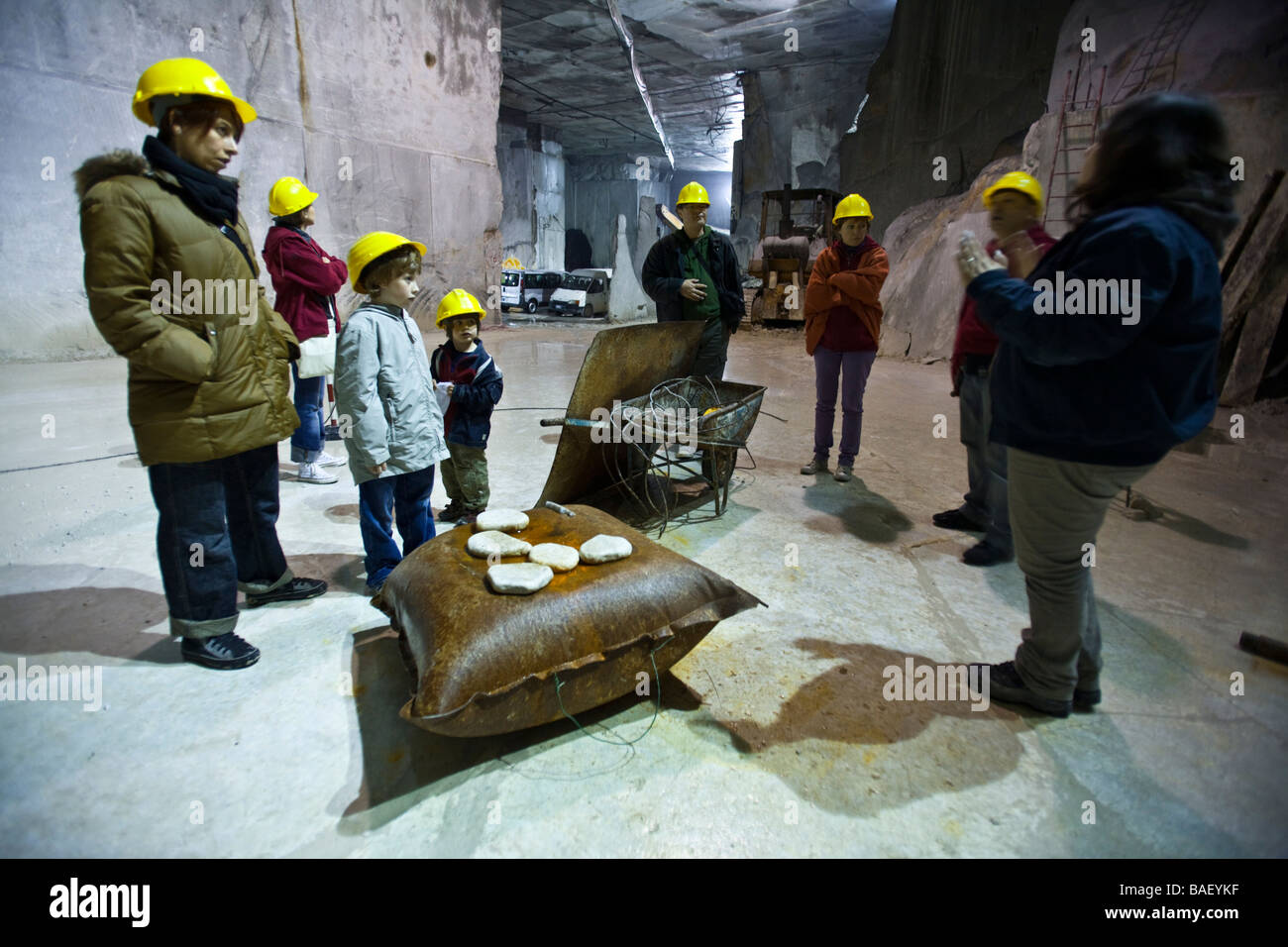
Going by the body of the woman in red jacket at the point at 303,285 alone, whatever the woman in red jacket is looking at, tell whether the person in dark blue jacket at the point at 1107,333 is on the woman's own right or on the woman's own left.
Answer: on the woman's own right

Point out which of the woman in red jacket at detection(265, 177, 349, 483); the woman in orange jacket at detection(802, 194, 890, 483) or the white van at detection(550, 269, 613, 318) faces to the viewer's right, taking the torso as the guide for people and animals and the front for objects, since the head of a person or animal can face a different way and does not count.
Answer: the woman in red jacket at detection(265, 177, 349, 483)

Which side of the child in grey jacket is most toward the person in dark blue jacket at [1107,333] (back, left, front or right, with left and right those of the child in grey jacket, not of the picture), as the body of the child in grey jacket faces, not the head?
front

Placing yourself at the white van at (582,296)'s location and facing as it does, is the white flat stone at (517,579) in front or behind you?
in front

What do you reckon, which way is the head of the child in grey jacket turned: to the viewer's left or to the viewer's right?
to the viewer's right

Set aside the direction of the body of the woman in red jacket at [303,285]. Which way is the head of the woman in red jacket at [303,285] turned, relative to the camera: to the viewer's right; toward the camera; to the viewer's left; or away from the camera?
to the viewer's right

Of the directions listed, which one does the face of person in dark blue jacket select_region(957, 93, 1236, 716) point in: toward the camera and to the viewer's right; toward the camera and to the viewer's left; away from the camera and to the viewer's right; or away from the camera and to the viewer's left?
away from the camera and to the viewer's left

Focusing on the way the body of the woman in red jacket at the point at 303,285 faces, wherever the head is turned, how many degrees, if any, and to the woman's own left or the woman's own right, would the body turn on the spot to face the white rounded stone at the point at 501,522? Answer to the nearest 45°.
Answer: approximately 90° to the woman's own right

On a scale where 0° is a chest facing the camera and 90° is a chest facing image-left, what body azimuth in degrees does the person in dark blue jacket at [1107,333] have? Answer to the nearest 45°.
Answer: approximately 90°

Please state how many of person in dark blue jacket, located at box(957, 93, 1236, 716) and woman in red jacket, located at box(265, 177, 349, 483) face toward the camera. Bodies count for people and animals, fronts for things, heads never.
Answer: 0

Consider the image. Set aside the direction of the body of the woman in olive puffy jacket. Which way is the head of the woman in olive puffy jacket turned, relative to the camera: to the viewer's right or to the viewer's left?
to the viewer's right

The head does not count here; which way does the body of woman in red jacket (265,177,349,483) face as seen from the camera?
to the viewer's right

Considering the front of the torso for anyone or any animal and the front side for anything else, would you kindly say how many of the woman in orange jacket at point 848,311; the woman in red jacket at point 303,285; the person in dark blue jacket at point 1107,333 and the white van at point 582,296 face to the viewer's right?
1

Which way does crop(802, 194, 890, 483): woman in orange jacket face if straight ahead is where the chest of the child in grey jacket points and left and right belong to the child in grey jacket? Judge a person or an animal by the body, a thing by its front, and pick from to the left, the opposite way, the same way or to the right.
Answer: to the right

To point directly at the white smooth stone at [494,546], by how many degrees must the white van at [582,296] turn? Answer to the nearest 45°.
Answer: approximately 45° to its left
